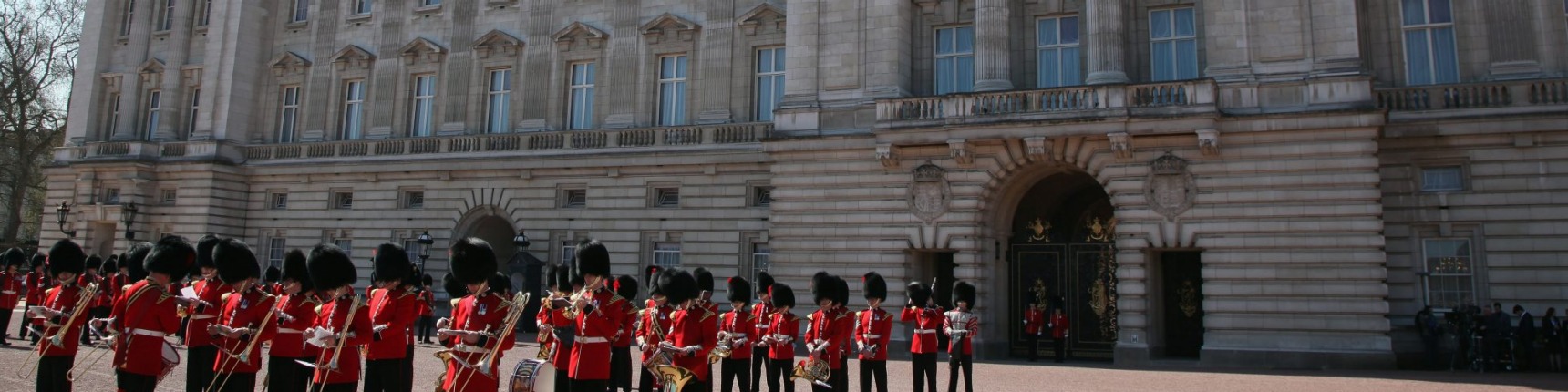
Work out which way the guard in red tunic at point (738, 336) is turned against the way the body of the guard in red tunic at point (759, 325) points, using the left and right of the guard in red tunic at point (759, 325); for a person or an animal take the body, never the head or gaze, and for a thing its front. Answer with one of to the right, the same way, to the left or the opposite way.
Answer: the same way

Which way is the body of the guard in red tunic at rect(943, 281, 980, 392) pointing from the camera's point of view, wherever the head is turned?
toward the camera

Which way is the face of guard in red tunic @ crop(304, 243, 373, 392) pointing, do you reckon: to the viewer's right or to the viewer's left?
to the viewer's left

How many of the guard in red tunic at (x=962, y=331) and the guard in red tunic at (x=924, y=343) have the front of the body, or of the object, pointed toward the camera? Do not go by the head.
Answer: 2

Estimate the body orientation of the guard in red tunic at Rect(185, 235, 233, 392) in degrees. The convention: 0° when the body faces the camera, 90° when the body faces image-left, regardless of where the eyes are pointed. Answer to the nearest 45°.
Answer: approximately 45°

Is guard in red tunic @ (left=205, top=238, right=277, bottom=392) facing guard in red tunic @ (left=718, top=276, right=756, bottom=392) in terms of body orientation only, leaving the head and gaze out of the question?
no

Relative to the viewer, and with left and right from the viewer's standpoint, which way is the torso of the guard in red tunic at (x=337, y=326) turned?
facing the viewer and to the left of the viewer

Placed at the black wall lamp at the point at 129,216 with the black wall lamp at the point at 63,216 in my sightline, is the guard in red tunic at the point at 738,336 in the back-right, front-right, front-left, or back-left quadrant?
back-left

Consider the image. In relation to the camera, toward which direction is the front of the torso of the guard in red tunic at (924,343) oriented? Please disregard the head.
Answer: toward the camera

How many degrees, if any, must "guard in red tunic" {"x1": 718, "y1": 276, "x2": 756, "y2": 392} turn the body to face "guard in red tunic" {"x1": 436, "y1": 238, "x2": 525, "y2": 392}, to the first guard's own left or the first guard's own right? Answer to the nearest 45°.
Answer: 0° — they already face them

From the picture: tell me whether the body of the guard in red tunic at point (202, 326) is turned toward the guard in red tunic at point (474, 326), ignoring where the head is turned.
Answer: no

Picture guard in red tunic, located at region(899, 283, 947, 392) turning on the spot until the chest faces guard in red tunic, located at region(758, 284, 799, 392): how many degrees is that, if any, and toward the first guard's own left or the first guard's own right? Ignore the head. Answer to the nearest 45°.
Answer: approximately 45° to the first guard's own right

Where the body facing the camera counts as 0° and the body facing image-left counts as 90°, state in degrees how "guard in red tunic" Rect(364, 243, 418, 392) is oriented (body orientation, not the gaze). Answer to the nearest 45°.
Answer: approximately 45°

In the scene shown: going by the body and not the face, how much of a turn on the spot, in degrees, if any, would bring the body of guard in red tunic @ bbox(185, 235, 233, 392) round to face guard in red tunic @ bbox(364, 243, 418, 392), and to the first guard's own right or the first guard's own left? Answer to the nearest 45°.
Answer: approximately 90° to the first guard's own left

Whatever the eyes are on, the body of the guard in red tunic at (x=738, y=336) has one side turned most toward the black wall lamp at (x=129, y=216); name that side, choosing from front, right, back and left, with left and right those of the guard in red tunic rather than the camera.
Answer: right
